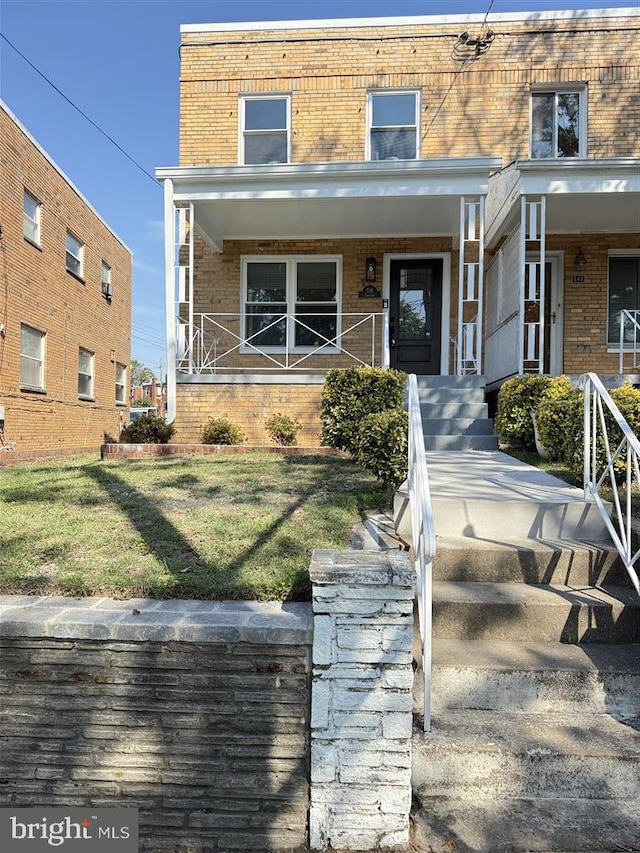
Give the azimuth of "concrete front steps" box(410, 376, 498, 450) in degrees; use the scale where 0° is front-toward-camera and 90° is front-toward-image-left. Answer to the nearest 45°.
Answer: approximately 0°

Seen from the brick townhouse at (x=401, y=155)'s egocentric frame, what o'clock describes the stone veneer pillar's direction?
The stone veneer pillar is roughly at 12 o'clock from the brick townhouse.

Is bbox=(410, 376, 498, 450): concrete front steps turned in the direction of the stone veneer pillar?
yes

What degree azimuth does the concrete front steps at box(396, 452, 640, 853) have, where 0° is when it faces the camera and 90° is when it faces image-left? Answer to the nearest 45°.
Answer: approximately 0°

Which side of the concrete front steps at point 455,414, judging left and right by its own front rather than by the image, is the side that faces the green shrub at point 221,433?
right

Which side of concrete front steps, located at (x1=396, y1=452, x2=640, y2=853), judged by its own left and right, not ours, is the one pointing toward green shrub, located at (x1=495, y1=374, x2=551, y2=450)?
back
